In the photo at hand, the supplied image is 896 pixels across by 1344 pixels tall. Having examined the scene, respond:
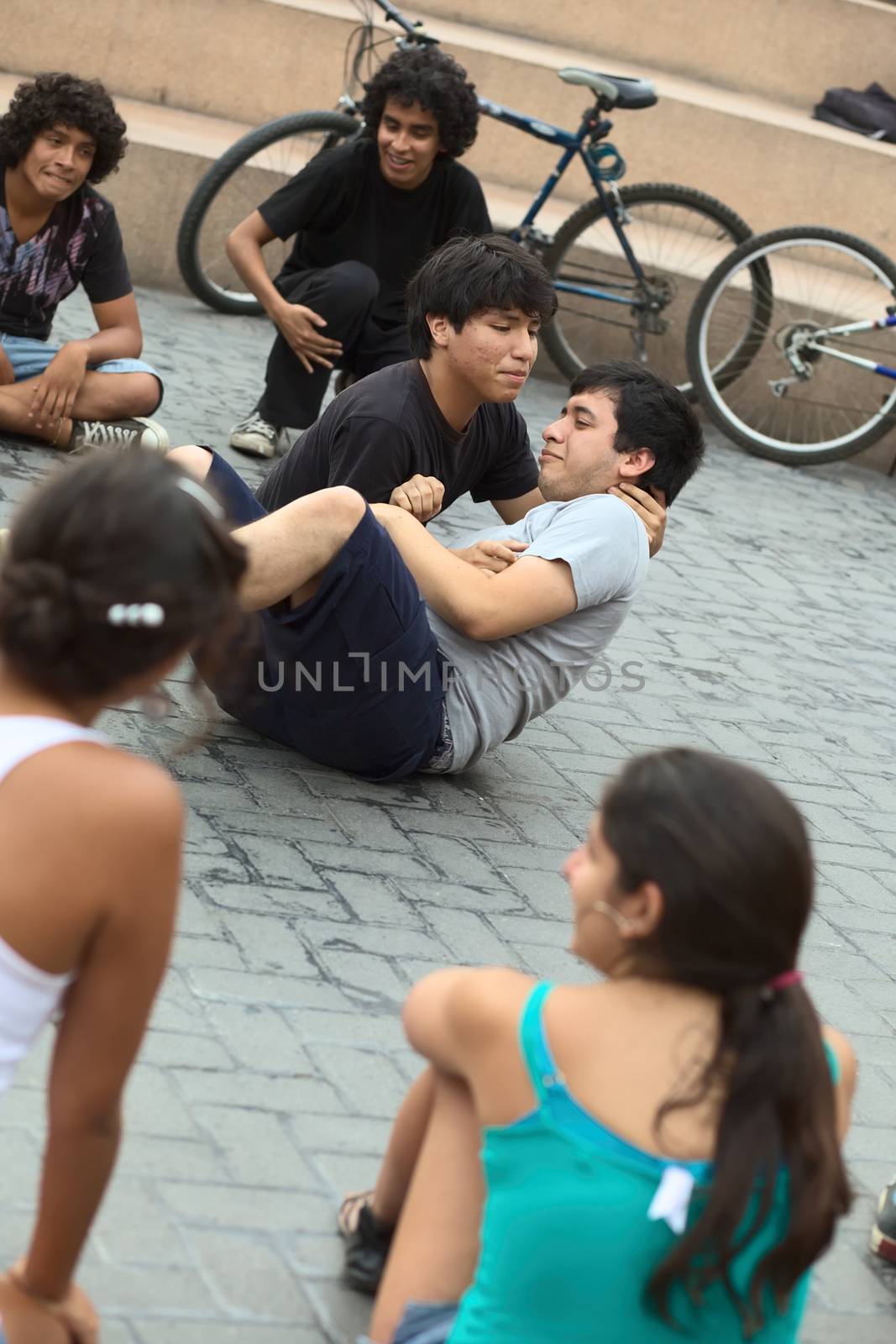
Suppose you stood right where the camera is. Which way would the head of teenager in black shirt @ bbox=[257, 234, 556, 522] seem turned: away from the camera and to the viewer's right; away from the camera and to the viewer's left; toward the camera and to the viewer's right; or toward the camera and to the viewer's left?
toward the camera and to the viewer's right

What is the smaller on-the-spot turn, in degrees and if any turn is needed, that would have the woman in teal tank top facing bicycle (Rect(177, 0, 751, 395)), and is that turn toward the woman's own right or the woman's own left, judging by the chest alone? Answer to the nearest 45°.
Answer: approximately 45° to the woman's own right

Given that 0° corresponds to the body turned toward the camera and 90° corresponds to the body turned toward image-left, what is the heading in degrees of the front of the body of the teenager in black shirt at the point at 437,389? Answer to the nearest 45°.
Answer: approximately 315°

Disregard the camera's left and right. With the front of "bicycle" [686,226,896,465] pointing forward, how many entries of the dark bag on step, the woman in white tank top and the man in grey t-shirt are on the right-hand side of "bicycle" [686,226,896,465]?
2

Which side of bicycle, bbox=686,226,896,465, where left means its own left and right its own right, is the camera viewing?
right

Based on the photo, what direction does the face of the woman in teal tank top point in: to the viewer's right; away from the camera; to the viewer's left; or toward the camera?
to the viewer's left

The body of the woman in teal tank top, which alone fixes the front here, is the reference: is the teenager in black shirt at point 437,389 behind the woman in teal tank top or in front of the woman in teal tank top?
in front

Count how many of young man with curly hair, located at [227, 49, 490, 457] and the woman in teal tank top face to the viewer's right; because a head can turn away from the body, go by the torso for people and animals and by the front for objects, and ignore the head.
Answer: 0

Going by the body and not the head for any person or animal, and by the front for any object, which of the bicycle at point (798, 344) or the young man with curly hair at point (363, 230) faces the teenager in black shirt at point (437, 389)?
the young man with curly hair

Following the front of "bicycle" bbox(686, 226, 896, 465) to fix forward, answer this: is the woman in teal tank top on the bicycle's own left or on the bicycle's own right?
on the bicycle's own right

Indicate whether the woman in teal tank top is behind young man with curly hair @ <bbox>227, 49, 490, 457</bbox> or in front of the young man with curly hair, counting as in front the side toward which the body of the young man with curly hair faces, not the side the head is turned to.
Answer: in front

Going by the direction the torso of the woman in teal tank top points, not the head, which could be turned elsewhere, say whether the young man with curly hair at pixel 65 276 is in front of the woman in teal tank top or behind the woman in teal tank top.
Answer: in front
